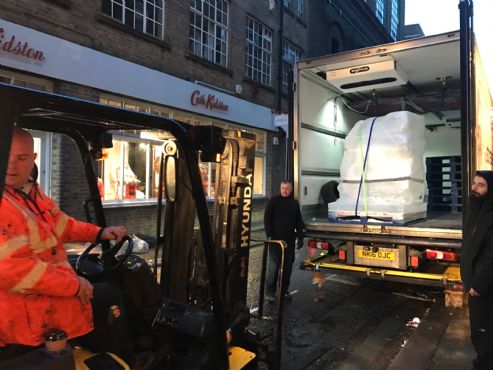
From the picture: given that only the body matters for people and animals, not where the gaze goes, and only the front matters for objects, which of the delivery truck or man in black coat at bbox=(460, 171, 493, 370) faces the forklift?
the man in black coat

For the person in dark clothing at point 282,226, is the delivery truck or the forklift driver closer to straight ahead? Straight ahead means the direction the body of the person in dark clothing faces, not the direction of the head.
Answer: the forklift driver

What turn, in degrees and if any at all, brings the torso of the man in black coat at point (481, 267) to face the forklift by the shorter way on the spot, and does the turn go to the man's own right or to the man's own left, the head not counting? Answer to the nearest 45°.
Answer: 0° — they already face it

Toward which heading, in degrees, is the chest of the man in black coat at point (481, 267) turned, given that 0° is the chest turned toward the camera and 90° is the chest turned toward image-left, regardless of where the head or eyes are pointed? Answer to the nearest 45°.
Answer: approximately 45°

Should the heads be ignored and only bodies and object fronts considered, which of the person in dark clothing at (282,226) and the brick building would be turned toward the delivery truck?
the brick building

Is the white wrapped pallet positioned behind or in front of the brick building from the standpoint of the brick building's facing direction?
in front

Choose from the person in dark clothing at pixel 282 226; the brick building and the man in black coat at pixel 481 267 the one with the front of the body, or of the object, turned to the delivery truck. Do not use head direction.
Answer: the brick building

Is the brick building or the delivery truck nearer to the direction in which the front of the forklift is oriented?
the delivery truck

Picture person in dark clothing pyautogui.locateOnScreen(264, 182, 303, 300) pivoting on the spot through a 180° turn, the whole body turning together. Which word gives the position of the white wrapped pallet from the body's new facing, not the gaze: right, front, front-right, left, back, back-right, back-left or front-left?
right

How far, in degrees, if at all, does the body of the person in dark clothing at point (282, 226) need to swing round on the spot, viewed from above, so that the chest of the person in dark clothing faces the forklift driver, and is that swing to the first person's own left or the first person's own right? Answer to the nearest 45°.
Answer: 0° — they already face them

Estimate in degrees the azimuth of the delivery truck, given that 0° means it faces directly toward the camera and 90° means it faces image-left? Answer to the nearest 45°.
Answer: approximately 225°

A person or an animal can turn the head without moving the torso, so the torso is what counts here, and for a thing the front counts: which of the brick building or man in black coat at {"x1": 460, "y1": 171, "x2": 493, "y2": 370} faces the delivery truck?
the brick building

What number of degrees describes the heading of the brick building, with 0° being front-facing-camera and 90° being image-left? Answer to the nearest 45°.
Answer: approximately 315°

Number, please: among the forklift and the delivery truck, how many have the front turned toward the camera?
0

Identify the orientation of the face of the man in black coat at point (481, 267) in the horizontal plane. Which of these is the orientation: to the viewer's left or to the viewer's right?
to the viewer's left

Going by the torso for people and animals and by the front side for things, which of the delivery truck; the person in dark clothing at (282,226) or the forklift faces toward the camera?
the person in dark clothing

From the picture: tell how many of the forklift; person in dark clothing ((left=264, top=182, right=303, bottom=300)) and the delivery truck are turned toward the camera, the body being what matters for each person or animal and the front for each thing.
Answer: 1
